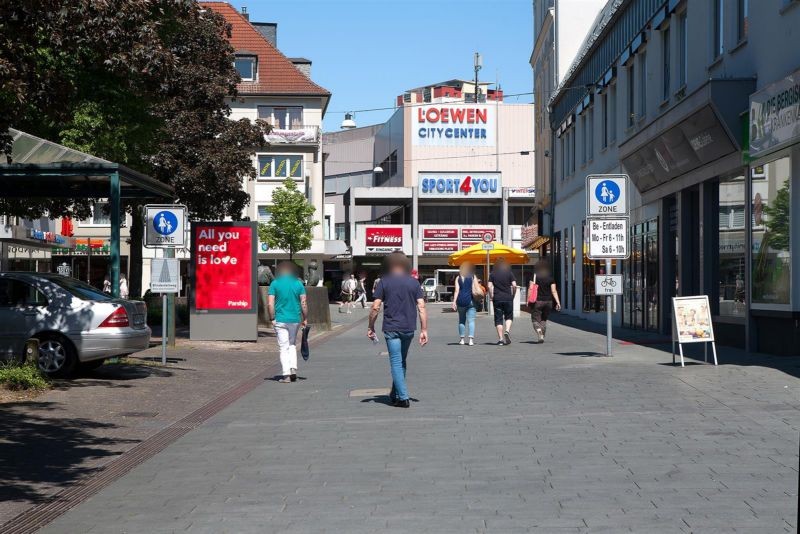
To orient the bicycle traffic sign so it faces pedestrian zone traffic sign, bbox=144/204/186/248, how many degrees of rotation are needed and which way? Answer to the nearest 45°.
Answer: approximately 90° to its right

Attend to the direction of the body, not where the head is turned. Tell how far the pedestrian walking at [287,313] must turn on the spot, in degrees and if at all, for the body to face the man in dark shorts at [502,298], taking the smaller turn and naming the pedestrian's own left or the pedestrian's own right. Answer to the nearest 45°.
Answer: approximately 45° to the pedestrian's own right

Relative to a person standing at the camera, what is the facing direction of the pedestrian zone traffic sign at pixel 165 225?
facing the viewer

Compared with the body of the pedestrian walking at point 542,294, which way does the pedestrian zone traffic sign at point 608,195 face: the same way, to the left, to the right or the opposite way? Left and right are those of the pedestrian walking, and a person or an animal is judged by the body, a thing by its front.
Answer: the opposite way

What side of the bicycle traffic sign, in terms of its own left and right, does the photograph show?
front

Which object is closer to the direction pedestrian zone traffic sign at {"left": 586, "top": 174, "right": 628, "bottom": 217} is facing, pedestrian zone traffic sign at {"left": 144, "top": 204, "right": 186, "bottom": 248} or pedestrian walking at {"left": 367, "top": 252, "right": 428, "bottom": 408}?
the pedestrian walking

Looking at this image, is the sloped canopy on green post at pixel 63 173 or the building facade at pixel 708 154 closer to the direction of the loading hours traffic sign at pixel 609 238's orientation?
the sloped canopy on green post

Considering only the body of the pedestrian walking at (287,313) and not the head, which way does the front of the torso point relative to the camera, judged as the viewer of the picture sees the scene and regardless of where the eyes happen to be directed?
away from the camera

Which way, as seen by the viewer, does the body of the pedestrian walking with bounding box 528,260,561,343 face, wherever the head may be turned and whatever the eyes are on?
away from the camera

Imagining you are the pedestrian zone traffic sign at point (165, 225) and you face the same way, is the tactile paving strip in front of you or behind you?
in front
